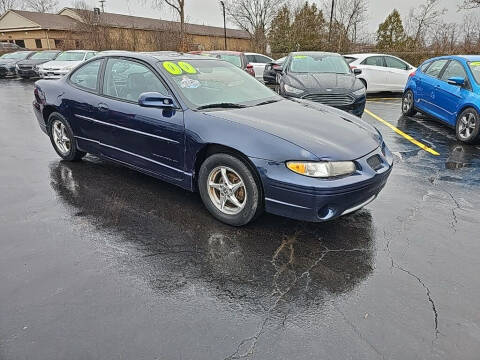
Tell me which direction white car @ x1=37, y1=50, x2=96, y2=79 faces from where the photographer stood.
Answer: facing the viewer and to the left of the viewer

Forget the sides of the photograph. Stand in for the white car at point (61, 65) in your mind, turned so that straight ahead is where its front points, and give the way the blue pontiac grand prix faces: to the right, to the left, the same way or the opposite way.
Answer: to the left

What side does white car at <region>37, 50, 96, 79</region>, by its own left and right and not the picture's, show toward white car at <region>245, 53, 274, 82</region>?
left

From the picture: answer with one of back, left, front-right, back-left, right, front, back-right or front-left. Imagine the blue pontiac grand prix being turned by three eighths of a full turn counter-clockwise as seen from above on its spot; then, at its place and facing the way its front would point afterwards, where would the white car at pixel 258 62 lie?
front

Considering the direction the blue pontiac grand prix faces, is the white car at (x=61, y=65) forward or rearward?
rearward

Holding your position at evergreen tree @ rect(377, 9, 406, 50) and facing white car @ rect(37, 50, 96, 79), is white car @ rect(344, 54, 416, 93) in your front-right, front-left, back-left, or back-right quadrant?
front-left

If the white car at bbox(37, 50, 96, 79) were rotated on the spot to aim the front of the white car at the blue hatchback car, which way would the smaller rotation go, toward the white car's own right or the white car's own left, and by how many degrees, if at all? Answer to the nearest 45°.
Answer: approximately 90° to the white car's own left

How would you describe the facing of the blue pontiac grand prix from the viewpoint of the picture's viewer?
facing the viewer and to the right of the viewer

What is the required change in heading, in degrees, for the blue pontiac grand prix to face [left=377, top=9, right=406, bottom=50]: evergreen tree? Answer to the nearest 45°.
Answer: approximately 90° to its left

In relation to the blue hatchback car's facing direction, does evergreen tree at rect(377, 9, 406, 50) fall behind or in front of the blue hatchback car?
behind

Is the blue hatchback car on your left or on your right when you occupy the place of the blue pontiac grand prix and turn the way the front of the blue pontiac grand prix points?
on your left

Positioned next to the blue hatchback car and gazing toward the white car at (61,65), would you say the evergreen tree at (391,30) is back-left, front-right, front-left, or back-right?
front-right

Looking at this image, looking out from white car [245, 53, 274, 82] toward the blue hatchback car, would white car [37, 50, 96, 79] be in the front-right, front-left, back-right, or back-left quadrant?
back-right
